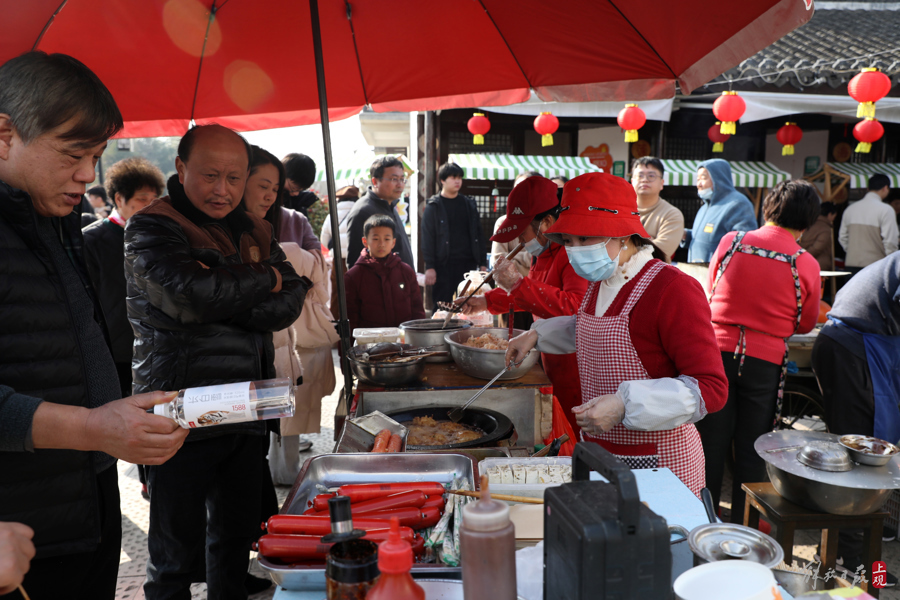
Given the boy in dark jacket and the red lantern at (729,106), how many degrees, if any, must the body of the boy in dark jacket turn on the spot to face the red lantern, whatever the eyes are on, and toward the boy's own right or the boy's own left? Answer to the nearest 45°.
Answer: approximately 135° to the boy's own left

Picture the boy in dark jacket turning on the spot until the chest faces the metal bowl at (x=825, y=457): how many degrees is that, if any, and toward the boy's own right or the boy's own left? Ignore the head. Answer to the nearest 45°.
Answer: approximately 45° to the boy's own left

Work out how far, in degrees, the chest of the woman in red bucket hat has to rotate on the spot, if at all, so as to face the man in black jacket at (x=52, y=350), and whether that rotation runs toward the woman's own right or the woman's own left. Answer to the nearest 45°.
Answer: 0° — they already face them

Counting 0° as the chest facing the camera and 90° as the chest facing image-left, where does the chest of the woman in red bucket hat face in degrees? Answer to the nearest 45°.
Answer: approximately 45°

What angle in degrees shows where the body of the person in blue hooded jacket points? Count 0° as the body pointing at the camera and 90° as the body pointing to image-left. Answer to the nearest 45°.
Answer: approximately 45°

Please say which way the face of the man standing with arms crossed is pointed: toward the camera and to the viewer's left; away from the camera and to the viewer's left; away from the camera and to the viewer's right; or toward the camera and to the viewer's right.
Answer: toward the camera and to the viewer's right

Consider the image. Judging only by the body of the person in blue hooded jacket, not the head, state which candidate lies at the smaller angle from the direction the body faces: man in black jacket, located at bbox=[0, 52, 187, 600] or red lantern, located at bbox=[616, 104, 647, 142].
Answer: the man in black jacket
